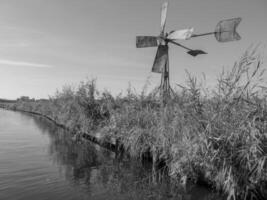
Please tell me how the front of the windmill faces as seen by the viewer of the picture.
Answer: facing the viewer and to the left of the viewer
